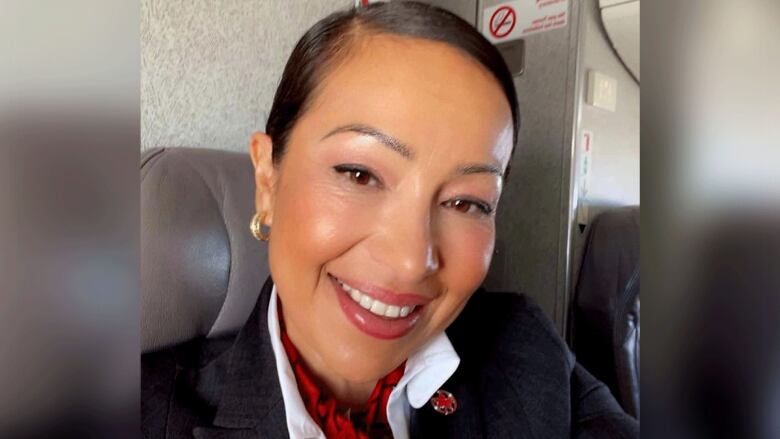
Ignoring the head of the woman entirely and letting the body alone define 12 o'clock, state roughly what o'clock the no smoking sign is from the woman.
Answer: The no smoking sign is roughly at 7 o'clock from the woman.

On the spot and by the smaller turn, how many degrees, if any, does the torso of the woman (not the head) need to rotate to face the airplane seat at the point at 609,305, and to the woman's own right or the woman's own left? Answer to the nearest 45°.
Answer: approximately 135° to the woman's own left

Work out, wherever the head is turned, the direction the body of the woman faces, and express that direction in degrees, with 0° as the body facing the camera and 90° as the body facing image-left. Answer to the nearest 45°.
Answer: approximately 0°
